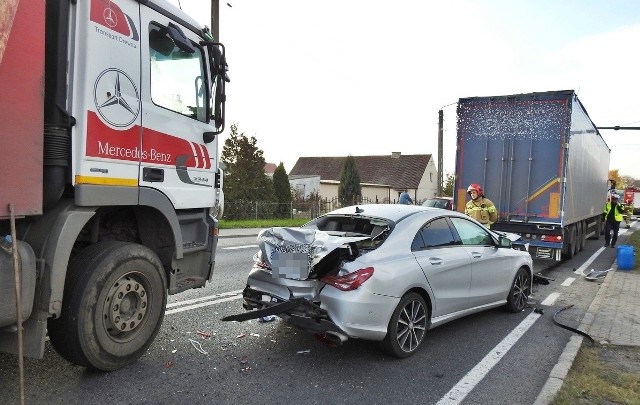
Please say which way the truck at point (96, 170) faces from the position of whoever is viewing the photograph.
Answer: facing away from the viewer and to the right of the viewer

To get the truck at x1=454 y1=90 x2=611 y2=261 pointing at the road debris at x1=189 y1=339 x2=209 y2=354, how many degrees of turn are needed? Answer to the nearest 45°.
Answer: approximately 180°

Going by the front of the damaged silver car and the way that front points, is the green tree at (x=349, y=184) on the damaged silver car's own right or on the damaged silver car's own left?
on the damaged silver car's own left

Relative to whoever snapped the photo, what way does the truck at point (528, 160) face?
facing away from the viewer

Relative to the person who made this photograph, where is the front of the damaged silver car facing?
facing away from the viewer and to the right of the viewer

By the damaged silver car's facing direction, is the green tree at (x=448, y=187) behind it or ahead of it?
ahead

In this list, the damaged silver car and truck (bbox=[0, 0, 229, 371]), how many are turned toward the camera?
0

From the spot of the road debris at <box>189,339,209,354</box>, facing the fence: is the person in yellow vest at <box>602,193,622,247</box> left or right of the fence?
right

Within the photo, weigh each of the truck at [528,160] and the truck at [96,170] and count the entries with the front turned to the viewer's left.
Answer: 0

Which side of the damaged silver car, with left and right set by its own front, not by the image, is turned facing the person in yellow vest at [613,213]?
front

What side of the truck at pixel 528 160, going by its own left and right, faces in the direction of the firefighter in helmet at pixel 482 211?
back
